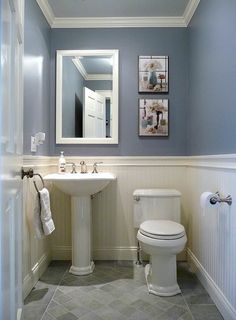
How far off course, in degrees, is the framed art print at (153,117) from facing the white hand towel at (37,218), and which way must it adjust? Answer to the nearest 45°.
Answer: approximately 45° to its right

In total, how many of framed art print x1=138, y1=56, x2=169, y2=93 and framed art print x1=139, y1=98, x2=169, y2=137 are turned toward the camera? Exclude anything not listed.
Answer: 2

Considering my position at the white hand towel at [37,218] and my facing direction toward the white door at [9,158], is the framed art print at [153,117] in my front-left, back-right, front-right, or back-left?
back-left

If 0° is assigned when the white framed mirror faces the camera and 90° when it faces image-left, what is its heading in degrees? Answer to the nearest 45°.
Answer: approximately 0°

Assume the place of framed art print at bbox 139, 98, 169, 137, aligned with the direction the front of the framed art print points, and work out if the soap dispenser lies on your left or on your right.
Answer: on your right
